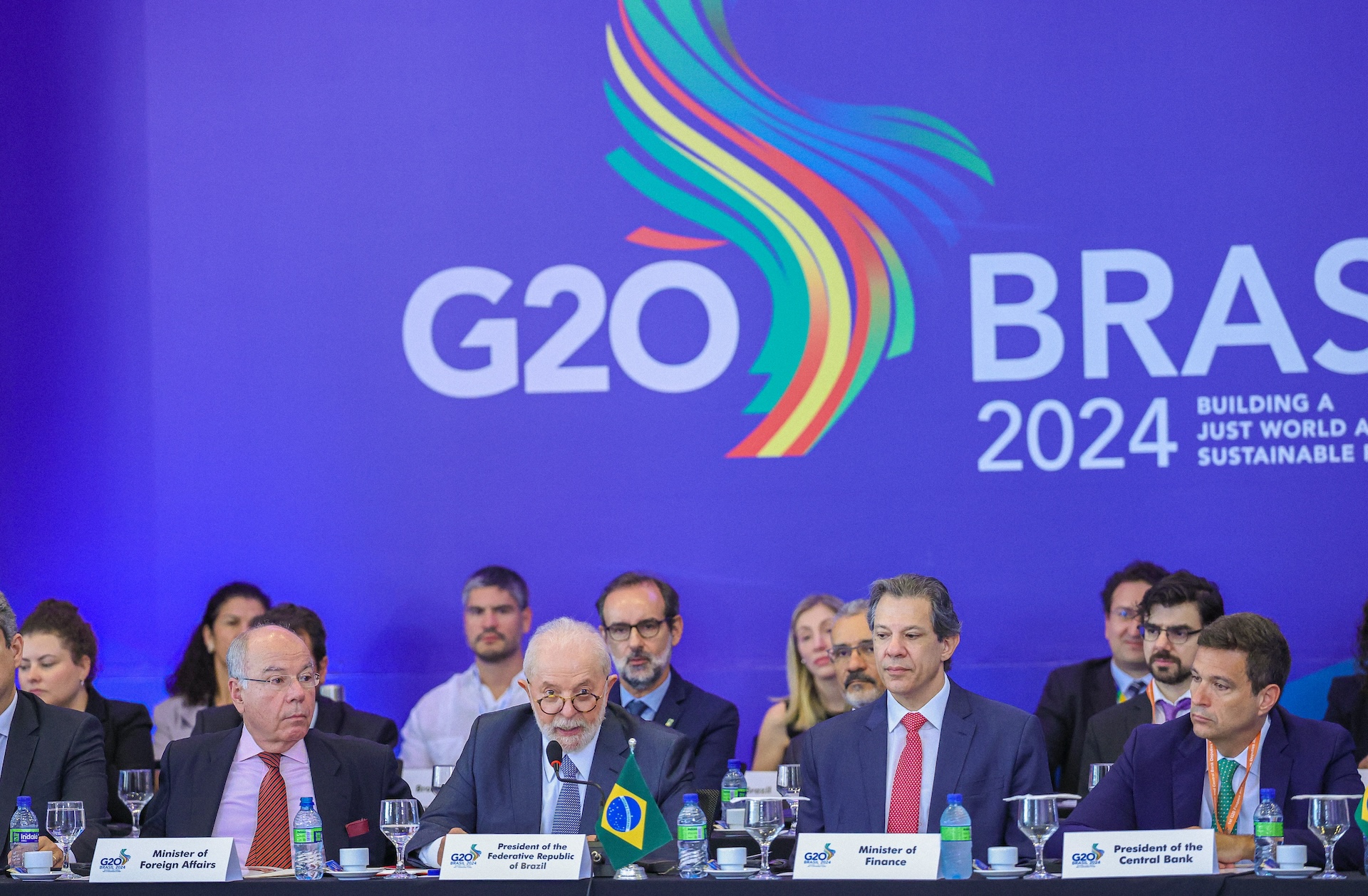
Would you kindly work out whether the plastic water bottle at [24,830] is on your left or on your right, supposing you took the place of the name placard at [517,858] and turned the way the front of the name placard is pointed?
on your right

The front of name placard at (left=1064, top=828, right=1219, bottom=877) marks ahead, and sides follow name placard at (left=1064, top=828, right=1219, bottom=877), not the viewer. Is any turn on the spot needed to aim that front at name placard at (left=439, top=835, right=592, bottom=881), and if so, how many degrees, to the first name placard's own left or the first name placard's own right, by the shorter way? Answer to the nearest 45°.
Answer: approximately 90° to the first name placard's own right

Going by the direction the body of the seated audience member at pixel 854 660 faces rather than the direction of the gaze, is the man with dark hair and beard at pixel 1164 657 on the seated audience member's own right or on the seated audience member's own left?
on the seated audience member's own left

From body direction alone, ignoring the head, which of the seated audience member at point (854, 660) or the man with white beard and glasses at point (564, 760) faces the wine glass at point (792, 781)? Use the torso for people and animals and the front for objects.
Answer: the seated audience member

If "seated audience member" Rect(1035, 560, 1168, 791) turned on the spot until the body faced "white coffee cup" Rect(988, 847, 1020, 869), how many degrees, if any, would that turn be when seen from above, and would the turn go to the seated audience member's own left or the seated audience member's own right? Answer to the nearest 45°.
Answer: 0° — they already face it

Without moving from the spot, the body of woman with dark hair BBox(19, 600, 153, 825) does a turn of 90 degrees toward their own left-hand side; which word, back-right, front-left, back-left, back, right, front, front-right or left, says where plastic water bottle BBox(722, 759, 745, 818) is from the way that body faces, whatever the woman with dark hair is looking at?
front
